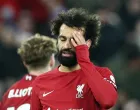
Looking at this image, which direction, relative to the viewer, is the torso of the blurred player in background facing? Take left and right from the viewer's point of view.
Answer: facing away from the viewer and to the right of the viewer

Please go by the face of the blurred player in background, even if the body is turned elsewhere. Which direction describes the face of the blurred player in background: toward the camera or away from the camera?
away from the camera

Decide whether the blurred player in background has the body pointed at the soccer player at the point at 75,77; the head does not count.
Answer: no
